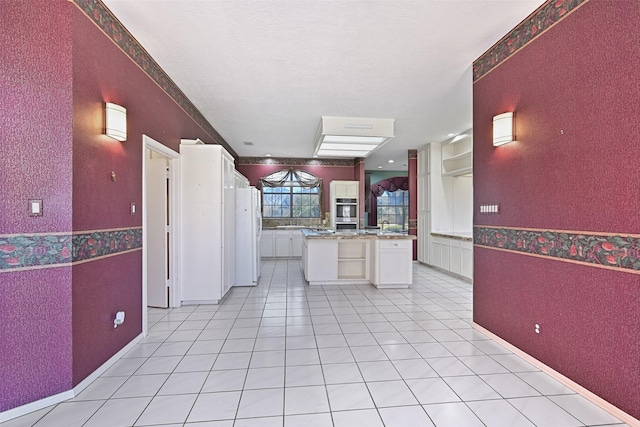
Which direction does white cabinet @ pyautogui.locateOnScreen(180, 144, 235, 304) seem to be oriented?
to the viewer's right

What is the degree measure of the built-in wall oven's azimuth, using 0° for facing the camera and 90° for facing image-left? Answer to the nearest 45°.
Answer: approximately 0°

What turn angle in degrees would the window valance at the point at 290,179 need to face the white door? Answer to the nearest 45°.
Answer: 0° — it already faces it

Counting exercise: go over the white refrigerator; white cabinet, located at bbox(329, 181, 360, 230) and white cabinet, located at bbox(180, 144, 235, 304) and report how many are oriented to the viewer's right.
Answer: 2

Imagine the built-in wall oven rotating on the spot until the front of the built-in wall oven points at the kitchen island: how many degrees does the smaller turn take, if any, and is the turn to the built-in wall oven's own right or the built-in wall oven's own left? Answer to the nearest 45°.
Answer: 0° — it already faces it

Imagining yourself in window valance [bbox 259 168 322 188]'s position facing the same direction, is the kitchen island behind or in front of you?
in front

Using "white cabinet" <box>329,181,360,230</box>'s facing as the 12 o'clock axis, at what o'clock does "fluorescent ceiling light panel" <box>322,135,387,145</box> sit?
The fluorescent ceiling light panel is roughly at 12 o'clock from the white cabinet.

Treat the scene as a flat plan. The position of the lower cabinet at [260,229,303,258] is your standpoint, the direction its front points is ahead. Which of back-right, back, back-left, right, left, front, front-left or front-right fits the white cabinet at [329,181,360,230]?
left

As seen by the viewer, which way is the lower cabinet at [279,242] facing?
toward the camera

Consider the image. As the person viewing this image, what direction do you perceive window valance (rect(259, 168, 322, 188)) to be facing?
facing the viewer

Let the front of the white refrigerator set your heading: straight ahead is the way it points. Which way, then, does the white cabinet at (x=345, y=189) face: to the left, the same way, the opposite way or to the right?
to the right
